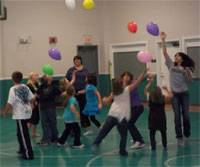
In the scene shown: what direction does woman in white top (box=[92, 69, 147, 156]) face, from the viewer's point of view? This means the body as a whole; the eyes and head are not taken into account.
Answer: away from the camera

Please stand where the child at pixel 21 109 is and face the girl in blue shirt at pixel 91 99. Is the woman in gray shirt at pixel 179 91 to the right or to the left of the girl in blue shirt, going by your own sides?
right

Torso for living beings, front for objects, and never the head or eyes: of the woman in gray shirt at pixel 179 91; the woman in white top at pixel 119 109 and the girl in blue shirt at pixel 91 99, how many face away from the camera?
1

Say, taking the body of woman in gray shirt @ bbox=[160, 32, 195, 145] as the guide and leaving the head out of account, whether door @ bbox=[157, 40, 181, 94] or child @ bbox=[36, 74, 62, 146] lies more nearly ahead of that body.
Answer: the child

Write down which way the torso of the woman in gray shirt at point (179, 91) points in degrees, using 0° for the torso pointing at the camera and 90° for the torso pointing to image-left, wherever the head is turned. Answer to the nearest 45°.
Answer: approximately 45°

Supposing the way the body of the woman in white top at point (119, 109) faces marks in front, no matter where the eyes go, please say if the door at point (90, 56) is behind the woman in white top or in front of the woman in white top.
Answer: in front

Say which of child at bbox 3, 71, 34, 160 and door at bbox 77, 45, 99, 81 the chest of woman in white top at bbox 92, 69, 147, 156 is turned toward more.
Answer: the door

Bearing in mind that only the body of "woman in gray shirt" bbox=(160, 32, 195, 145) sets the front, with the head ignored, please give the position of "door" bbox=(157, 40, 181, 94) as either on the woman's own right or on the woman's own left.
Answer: on the woman's own right

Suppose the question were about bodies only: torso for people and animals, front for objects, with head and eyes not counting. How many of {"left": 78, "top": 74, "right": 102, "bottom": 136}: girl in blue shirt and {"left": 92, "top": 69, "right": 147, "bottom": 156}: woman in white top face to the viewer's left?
1
